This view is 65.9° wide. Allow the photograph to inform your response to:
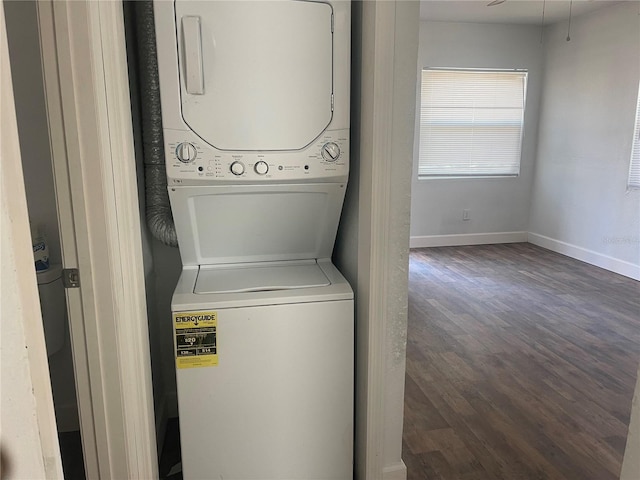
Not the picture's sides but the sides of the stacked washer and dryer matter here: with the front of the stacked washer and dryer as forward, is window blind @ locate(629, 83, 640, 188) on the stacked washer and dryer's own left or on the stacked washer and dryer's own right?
on the stacked washer and dryer's own left

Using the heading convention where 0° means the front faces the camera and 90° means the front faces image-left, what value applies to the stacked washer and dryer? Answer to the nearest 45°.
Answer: approximately 0°
